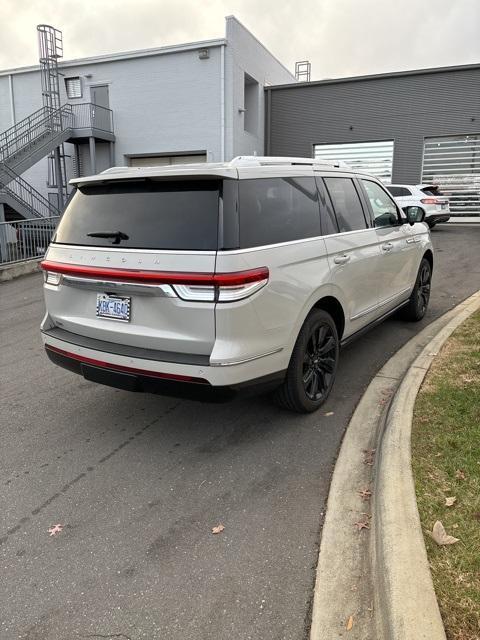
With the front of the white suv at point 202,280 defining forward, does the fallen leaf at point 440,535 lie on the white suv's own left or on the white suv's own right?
on the white suv's own right

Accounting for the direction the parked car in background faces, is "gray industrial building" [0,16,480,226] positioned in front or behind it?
in front

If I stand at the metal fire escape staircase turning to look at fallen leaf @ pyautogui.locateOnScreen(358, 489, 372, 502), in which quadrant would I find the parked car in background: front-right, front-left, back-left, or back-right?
front-left

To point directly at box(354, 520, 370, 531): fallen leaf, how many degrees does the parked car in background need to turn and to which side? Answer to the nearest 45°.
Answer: approximately 135° to its left

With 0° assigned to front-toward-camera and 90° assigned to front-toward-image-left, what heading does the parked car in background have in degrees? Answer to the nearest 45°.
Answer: approximately 135°

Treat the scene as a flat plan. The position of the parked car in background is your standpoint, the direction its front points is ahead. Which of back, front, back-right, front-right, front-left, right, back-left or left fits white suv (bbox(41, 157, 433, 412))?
back-left

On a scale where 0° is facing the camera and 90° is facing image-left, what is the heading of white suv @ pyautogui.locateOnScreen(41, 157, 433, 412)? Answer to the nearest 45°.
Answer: approximately 225°

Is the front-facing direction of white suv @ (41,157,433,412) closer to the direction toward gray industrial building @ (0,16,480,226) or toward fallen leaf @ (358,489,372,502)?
the gray industrial building

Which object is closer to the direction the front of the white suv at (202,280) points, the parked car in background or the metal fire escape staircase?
the parked car in background

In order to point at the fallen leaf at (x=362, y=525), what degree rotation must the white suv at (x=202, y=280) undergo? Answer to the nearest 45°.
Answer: approximately 90° to its right

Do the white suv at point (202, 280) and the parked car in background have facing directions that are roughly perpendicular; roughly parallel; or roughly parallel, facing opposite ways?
roughly perpendicular

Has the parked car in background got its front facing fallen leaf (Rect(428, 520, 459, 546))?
no

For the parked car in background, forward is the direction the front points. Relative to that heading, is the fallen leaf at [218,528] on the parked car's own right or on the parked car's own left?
on the parked car's own left

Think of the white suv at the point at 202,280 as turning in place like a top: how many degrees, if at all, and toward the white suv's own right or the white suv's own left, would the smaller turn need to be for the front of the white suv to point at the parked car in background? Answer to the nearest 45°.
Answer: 0° — it already faces it

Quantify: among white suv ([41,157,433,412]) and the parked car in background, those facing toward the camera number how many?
0

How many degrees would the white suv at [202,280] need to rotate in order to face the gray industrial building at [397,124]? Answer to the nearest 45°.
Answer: approximately 45° to its left
